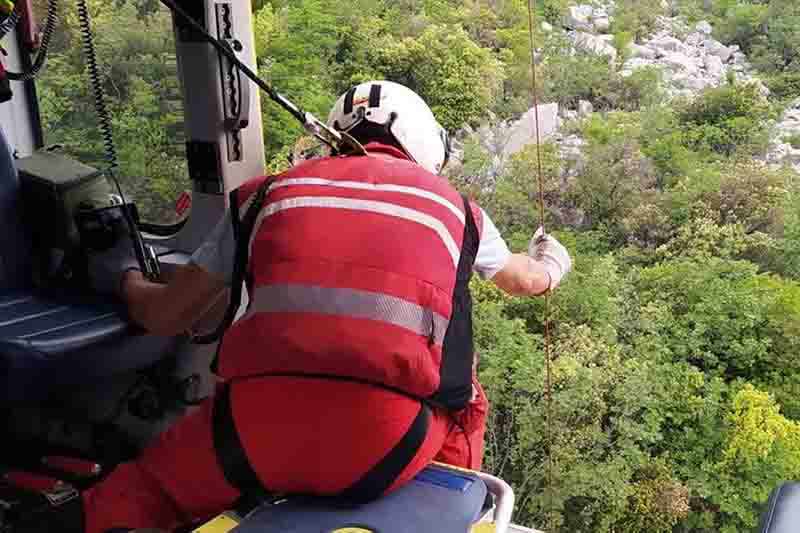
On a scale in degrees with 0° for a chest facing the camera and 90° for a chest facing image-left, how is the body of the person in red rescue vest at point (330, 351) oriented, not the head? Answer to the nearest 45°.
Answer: approximately 180°

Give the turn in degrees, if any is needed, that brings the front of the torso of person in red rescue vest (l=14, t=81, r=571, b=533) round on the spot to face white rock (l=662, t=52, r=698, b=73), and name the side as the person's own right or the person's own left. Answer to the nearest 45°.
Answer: approximately 45° to the person's own right

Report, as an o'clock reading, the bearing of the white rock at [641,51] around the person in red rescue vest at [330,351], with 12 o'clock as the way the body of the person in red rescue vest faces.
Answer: The white rock is roughly at 1 o'clock from the person in red rescue vest.

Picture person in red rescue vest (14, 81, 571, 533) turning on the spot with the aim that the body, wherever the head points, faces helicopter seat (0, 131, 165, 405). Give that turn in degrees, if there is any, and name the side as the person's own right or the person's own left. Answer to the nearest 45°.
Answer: approximately 45° to the person's own left
